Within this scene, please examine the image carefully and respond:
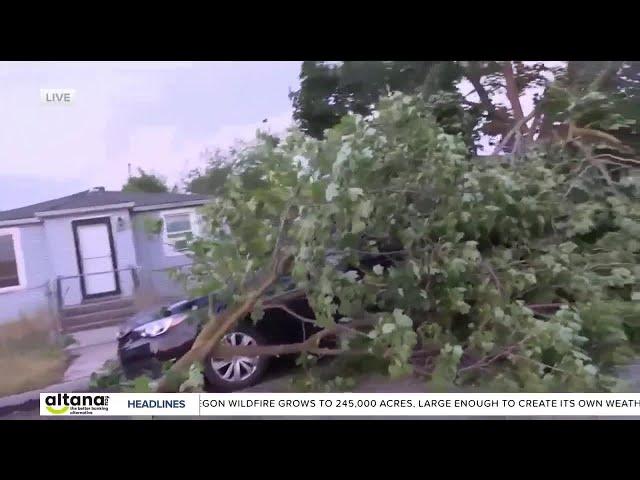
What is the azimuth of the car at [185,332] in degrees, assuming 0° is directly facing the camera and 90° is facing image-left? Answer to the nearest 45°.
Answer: approximately 45°
